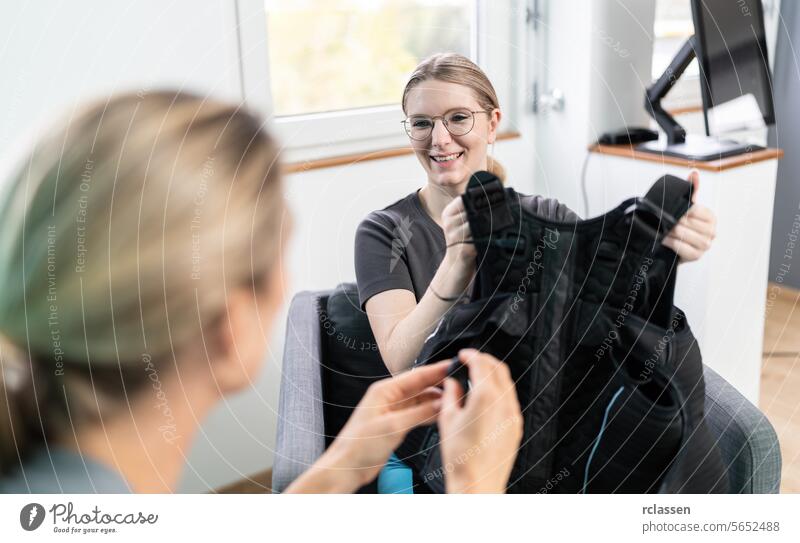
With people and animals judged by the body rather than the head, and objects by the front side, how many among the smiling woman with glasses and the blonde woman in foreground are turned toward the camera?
1

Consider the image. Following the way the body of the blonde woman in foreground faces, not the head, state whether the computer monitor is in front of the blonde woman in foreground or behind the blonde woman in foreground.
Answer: in front

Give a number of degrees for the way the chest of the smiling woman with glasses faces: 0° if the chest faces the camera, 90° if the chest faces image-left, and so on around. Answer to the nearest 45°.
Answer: approximately 0°

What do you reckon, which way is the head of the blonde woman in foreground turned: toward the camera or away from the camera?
away from the camera

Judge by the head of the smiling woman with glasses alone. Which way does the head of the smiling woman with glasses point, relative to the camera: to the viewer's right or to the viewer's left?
to the viewer's left

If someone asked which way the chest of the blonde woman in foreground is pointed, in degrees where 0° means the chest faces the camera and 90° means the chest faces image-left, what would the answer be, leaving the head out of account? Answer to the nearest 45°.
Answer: approximately 225°
